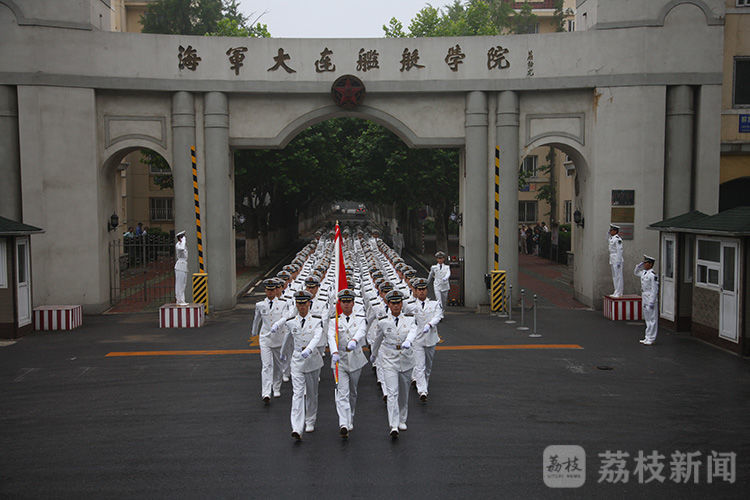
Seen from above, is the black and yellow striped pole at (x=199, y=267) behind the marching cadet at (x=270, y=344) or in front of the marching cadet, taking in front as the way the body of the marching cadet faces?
behind

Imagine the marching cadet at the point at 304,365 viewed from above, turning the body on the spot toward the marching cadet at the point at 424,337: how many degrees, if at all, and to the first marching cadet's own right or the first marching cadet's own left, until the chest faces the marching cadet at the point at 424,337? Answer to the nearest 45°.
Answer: approximately 135° to the first marching cadet's own left

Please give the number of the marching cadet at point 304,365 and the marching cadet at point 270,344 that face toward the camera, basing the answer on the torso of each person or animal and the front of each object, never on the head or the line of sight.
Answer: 2

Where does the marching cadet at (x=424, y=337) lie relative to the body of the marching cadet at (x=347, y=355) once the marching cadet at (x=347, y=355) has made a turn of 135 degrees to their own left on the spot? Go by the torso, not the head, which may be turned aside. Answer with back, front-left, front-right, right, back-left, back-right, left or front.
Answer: front

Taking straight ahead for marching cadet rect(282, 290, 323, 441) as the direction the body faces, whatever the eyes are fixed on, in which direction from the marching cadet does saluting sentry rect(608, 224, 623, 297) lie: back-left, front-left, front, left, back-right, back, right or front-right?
back-left

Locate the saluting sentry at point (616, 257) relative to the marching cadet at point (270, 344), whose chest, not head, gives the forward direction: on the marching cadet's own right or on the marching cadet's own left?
on the marching cadet's own left

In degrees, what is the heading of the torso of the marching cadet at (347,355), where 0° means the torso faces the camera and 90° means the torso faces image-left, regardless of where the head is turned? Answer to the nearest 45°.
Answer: approximately 0°

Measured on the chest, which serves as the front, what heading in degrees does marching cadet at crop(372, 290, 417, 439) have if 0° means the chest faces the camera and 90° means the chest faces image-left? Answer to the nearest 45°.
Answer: approximately 0°

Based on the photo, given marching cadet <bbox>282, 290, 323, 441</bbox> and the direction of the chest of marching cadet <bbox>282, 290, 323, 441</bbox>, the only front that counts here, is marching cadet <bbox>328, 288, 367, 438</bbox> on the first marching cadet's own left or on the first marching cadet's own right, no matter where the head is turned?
on the first marching cadet's own left

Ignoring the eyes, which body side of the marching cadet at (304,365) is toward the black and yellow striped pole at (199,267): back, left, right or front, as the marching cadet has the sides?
back
